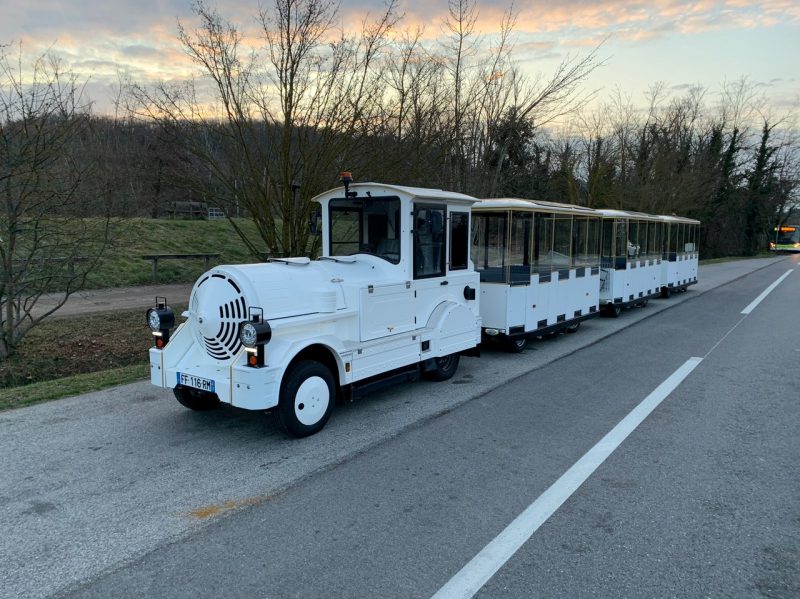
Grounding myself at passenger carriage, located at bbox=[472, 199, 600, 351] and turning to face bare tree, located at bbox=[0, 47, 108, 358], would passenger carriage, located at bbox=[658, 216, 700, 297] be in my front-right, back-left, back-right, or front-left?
back-right

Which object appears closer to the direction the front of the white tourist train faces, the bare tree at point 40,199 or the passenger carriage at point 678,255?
the bare tree

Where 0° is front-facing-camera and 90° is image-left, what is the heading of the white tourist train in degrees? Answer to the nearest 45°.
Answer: approximately 45°

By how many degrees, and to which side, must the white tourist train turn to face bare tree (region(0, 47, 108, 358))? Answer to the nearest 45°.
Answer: approximately 45° to its right

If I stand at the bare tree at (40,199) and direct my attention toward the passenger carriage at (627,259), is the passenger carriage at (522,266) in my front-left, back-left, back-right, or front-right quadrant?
front-right
